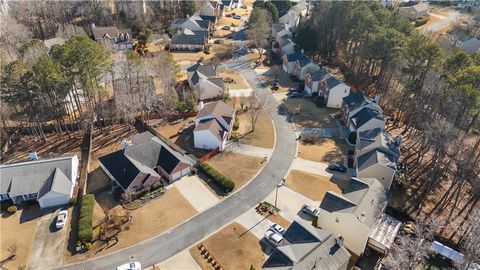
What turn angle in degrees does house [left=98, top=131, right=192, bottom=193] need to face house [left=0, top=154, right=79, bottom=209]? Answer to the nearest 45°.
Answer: approximately 135° to its right

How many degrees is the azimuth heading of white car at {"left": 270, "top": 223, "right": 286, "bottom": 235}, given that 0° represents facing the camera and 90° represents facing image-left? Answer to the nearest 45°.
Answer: approximately 315°

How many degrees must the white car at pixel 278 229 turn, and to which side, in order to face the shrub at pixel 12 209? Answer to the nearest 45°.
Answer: approximately 135° to its right

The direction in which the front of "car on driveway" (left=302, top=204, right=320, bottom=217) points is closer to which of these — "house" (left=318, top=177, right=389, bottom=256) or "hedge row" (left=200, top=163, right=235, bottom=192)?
the house

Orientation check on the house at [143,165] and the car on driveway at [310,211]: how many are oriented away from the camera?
0

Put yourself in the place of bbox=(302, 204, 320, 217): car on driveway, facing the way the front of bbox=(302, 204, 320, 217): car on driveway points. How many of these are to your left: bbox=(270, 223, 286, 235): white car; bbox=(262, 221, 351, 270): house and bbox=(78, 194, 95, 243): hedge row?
0

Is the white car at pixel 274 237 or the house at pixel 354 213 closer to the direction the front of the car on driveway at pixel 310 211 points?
the house

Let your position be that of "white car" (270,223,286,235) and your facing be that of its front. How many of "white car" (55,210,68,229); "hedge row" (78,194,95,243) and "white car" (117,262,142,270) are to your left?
0

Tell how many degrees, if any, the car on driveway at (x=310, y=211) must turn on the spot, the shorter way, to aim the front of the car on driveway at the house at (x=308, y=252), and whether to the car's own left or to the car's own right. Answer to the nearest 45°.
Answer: approximately 45° to the car's own right

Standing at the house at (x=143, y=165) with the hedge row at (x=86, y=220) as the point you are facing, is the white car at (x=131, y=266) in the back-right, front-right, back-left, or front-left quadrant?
front-left

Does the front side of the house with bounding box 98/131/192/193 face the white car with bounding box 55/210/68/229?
no

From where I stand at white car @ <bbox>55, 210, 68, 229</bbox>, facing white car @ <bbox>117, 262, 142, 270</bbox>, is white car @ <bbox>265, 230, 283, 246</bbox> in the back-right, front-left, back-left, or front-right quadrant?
front-left

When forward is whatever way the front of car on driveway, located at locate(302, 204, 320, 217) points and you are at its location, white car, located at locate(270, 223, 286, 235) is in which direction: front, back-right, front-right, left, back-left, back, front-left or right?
right

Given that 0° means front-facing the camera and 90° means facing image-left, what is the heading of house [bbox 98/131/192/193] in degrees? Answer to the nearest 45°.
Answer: approximately 315°

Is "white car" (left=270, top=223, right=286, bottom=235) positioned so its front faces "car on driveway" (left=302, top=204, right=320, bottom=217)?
no

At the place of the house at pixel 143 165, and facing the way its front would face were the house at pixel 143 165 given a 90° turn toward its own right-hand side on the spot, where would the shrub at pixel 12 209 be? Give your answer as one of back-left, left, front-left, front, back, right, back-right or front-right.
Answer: front-right

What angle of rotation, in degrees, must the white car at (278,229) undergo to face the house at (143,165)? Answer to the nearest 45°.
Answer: approximately 135° to its right

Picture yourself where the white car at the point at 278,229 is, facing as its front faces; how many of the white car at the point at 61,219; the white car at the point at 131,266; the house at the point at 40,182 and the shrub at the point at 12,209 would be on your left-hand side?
0

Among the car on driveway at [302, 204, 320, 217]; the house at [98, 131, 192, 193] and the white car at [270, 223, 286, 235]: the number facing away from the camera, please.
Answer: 0
